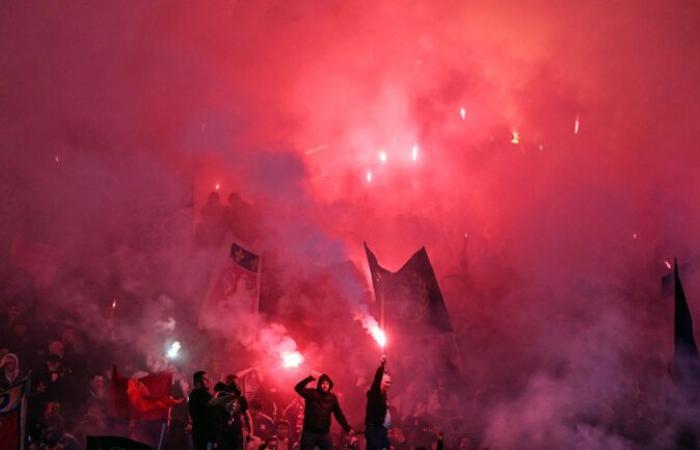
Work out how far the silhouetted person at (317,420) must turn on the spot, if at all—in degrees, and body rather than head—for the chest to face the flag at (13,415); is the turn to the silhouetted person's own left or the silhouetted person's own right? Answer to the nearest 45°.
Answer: approximately 90° to the silhouetted person's own right

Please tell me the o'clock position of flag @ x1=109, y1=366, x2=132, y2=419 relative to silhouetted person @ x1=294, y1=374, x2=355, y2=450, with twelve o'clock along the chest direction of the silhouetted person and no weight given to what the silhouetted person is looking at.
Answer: The flag is roughly at 4 o'clock from the silhouetted person.

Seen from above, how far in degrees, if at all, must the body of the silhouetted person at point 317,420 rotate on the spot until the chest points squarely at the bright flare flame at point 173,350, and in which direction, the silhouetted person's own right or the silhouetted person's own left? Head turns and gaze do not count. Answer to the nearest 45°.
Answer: approximately 135° to the silhouetted person's own right

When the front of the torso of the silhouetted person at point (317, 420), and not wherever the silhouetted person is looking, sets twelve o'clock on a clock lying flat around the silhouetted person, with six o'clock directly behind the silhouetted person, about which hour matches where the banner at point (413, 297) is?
The banner is roughly at 7 o'clock from the silhouetted person.

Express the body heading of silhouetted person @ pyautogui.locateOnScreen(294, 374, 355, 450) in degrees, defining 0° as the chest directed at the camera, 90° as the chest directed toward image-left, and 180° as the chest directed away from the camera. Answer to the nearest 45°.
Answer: approximately 0°

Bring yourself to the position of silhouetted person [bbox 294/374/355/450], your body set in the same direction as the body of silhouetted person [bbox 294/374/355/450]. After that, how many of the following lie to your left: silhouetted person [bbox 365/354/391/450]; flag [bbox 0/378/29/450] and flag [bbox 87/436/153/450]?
1

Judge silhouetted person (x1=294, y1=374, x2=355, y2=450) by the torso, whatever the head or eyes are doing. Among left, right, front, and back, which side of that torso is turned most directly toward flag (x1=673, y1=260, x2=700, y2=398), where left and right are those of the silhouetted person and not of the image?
left

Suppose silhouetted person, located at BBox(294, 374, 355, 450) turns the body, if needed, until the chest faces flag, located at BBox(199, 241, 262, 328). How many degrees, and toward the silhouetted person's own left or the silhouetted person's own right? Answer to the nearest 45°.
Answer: approximately 180°

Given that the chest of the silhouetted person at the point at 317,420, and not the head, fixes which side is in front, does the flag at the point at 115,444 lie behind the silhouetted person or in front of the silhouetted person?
in front

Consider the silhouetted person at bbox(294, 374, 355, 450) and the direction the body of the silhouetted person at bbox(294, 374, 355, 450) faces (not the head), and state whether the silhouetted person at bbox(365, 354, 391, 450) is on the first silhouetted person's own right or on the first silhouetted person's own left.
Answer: on the first silhouetted person's own left
